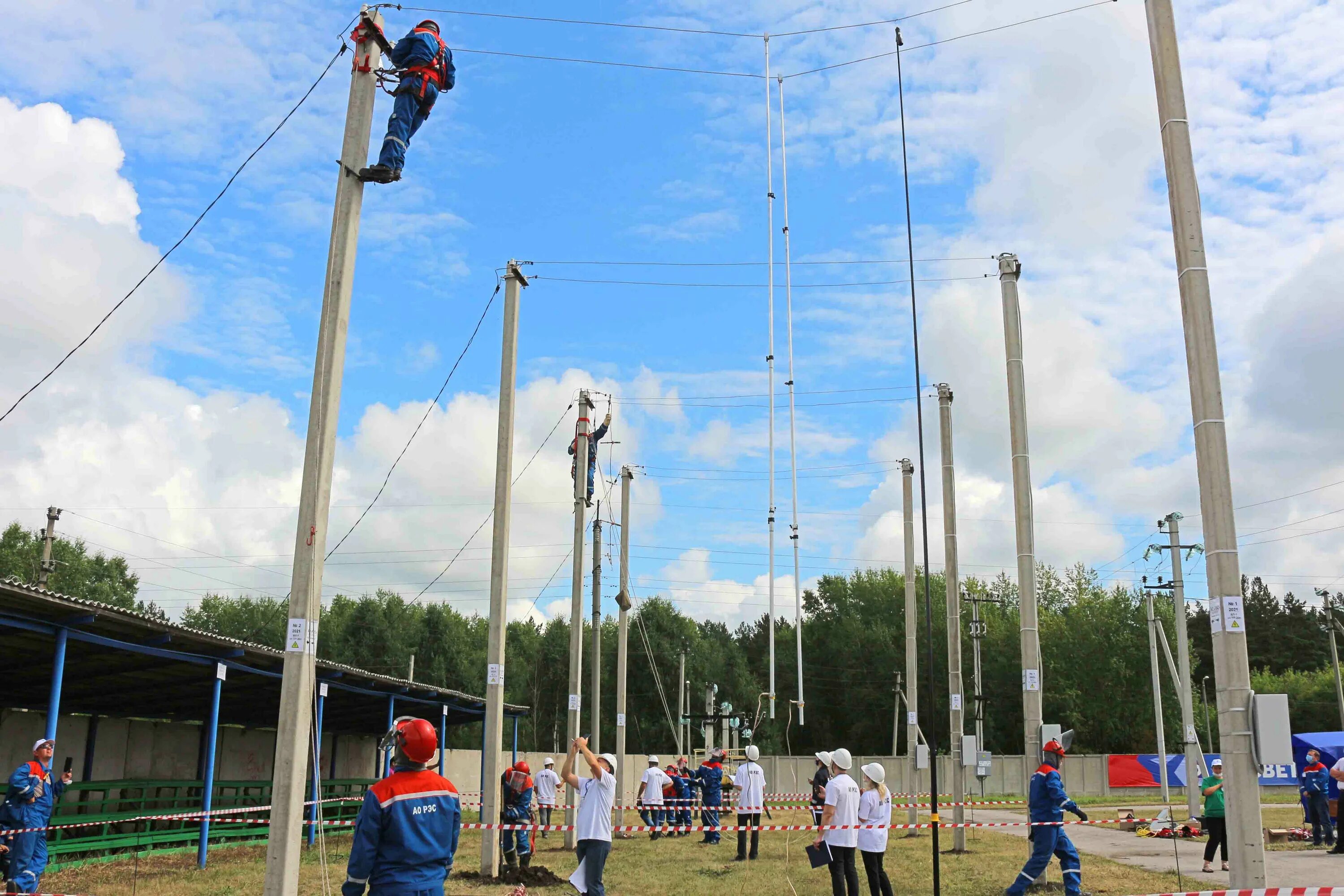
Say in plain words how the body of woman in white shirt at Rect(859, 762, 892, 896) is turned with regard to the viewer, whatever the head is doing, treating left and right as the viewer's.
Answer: facing away from the viewer and to the left of the viewer

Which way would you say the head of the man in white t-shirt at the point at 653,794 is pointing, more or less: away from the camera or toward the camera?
away from the camera

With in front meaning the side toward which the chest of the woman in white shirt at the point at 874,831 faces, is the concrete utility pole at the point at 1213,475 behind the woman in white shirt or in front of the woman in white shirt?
behind

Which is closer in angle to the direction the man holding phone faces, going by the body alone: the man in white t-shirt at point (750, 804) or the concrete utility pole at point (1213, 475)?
the concrete utility pole

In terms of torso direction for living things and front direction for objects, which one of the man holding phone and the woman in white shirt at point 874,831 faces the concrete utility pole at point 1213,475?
the man holding phone

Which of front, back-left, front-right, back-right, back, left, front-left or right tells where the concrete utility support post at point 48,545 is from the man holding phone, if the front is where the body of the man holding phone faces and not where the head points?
back-left

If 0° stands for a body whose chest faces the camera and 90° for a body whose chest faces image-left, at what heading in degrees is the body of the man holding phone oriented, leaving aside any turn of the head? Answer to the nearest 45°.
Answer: approximately 315°

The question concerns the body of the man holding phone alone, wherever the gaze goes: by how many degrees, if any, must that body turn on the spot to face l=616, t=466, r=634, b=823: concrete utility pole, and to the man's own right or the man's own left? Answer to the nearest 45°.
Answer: approximately 90° to the man's own left

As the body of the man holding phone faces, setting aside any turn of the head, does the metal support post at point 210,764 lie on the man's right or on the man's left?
on the man's left
